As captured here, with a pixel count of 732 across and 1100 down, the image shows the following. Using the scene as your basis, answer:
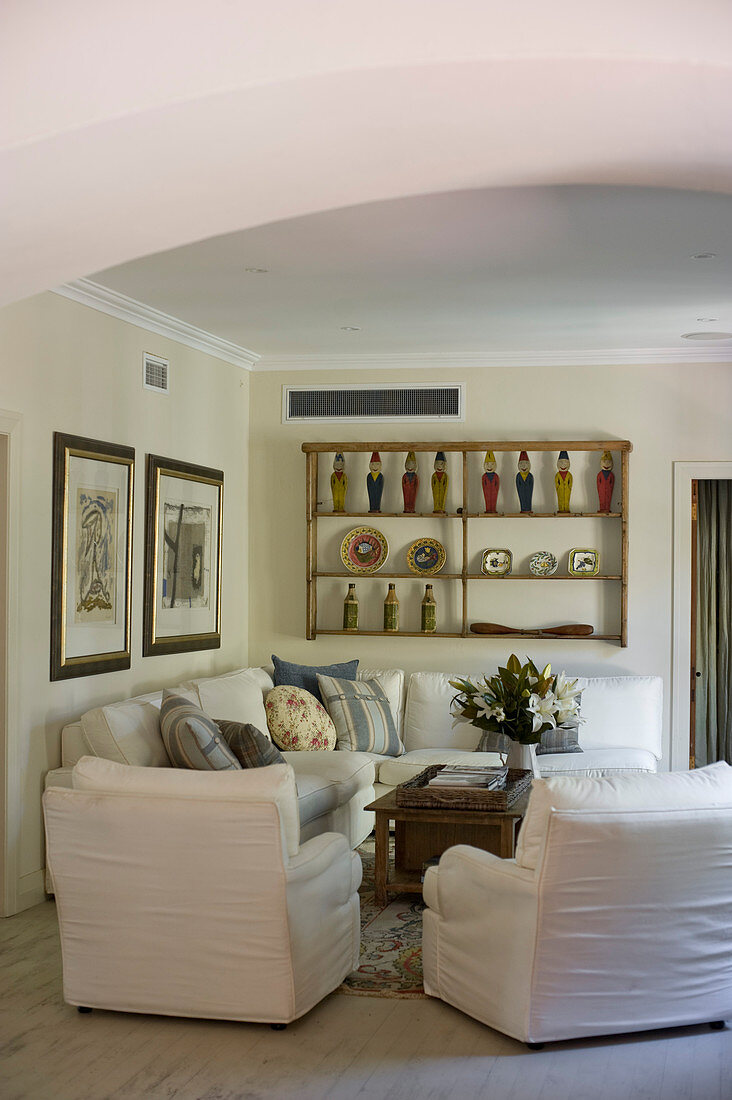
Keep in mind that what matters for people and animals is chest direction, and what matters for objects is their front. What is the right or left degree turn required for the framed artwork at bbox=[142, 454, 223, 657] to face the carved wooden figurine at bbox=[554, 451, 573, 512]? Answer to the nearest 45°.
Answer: approximately 45° to its left

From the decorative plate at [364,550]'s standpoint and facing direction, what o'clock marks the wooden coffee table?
The wooden coffee table is roughly at 12 o'clock from the decorative plate.

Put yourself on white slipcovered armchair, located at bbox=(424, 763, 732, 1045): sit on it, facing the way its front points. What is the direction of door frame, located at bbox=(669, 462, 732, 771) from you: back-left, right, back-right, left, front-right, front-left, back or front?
front-right

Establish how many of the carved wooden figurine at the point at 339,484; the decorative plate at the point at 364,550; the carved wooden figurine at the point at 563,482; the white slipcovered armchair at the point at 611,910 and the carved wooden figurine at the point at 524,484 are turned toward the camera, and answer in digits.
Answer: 4

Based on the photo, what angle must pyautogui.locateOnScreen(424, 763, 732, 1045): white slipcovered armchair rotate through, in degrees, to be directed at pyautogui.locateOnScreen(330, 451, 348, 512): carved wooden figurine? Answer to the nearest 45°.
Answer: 0° — it already faces it

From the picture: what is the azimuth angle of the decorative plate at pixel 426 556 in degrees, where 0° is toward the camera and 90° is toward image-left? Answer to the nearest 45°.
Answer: approximately 0°

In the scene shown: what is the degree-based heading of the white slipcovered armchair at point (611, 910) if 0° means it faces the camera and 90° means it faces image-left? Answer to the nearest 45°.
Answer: approximately 135°

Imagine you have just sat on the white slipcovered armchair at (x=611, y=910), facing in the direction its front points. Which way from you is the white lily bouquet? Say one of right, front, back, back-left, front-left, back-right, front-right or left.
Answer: front-right

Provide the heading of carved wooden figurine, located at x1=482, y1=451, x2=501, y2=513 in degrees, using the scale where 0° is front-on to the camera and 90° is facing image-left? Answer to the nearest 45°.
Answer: approximately 0°

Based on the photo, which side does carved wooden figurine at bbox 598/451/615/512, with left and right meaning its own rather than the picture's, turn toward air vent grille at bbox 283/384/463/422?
right
